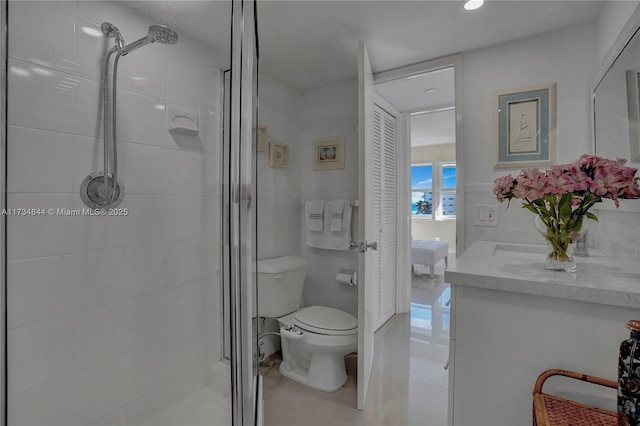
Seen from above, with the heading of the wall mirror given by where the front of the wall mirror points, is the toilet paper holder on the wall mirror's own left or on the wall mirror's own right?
on the wall mirror's own right

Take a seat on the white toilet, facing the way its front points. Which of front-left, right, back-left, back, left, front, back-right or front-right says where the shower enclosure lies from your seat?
right

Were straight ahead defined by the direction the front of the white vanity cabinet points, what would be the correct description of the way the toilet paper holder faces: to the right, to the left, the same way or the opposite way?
to the left

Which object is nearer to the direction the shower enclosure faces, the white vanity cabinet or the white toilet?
the white vanity cabinet

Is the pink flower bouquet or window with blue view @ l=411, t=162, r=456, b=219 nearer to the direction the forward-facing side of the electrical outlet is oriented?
the pink flower bouquet

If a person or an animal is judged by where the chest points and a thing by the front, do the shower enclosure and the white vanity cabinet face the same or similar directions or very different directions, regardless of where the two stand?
very different directions

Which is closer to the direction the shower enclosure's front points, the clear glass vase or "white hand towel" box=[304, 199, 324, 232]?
the clear glass vase

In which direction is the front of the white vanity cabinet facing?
to the viewer's left

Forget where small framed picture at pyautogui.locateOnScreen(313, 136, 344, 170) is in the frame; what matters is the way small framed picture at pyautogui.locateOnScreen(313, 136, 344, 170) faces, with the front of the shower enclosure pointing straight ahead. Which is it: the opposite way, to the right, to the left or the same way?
to the right

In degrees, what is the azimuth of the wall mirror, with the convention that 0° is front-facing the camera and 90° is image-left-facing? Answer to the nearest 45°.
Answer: approximately 45°

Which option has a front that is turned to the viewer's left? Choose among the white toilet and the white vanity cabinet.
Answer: the white vanity cabinet

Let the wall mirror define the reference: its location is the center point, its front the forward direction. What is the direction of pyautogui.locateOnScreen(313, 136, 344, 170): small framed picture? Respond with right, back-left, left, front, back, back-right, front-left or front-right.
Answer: front-right
